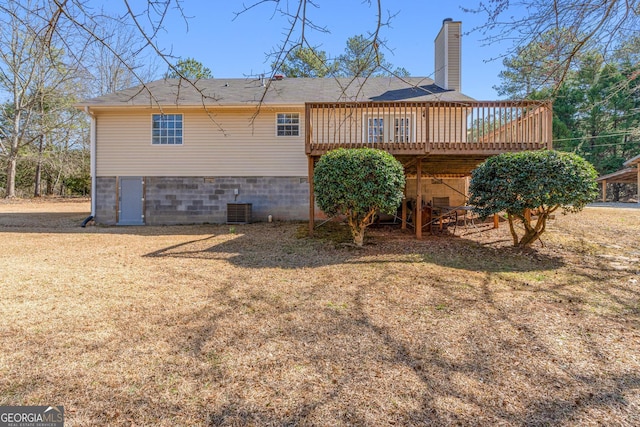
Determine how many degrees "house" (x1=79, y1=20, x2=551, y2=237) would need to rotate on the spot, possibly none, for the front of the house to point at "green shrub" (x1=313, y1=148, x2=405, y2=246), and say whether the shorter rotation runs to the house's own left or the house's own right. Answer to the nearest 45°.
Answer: approximately 135° to the house's own right

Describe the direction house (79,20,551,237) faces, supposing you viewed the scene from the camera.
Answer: facing away from the viewer

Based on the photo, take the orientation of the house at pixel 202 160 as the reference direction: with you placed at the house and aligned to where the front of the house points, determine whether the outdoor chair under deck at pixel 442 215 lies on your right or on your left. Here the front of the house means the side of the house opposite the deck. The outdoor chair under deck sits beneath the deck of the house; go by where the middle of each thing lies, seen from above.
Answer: on your right

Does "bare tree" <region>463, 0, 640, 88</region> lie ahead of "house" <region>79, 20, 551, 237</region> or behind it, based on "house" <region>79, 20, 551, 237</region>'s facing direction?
behind

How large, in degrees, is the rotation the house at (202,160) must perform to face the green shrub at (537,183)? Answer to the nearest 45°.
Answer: approximately 135° to its right

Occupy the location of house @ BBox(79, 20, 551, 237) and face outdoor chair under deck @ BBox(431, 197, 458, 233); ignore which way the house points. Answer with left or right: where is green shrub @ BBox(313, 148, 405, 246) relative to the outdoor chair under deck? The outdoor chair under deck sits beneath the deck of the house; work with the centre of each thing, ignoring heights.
right
